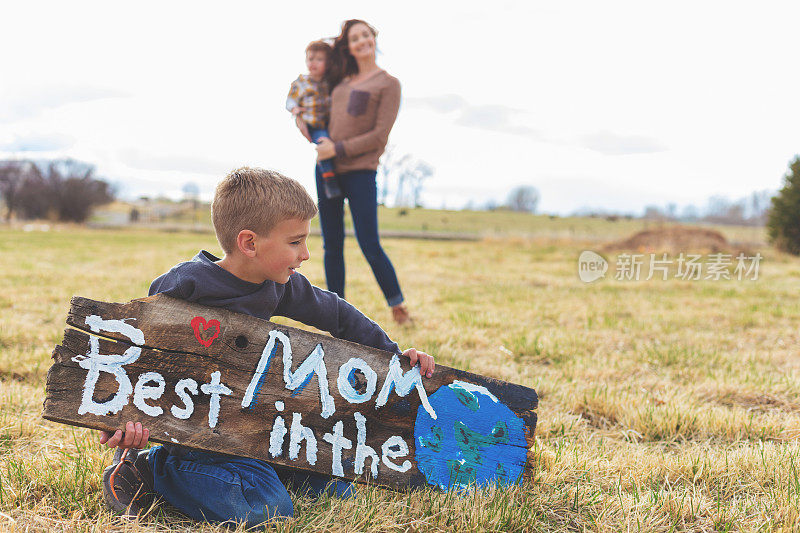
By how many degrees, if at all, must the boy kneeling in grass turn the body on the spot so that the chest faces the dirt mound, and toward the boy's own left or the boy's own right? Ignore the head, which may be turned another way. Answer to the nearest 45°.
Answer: approximately 90° to the boy's own left

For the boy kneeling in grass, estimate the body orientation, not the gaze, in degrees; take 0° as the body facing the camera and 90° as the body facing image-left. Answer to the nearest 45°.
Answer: approximately 315°

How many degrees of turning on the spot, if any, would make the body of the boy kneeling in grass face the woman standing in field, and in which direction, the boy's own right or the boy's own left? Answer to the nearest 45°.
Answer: approximately 135° to the boy's own left

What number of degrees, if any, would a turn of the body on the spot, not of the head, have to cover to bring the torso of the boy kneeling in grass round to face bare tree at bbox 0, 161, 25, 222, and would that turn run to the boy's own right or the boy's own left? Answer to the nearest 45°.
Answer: approximately 135° to the boy's own left

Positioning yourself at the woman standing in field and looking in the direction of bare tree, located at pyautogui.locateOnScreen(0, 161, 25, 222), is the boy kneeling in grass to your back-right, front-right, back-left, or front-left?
back-left

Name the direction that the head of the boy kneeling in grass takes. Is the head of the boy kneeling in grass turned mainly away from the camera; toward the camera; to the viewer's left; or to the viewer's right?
to the viewer's right
